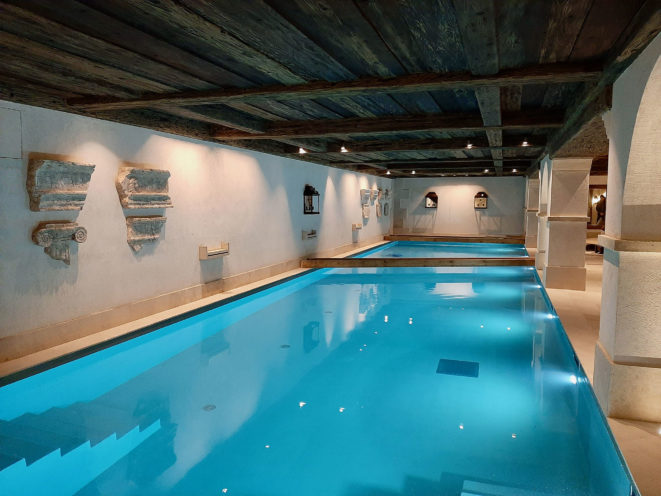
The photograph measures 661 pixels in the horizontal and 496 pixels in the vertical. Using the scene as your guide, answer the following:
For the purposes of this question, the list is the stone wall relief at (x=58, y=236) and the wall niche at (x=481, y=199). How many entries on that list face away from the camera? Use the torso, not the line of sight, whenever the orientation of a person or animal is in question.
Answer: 0

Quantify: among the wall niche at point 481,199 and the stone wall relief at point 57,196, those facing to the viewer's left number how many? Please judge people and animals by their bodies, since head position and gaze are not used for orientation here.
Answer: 0

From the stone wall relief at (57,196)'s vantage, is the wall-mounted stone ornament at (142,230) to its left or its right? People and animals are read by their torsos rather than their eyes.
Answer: on its left

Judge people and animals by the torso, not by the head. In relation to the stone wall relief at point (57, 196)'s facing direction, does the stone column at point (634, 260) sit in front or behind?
in front

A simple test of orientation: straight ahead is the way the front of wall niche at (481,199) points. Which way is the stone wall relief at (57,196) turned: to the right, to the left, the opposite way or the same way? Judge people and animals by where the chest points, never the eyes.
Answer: to the left

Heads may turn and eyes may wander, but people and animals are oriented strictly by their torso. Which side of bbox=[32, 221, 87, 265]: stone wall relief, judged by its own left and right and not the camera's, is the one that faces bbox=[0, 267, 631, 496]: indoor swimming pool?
front

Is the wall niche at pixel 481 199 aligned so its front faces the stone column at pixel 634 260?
yes

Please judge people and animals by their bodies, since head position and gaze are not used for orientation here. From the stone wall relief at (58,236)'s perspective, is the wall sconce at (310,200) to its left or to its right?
on its left

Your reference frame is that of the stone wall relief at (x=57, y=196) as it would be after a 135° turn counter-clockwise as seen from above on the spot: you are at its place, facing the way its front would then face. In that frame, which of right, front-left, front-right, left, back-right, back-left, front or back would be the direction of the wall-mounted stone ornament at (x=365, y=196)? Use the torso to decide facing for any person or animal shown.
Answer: front-right

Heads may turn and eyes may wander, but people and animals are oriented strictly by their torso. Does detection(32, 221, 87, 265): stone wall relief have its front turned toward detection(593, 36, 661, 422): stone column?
yes

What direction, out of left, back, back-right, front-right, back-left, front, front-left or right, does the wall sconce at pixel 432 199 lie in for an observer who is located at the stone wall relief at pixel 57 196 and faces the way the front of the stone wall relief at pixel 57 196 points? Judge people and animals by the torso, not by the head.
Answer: left

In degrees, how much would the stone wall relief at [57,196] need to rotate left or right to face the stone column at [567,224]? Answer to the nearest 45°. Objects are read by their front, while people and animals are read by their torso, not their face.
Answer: approximately 45° to its left

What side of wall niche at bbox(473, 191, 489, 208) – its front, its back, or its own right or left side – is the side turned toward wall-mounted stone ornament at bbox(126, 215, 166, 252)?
front

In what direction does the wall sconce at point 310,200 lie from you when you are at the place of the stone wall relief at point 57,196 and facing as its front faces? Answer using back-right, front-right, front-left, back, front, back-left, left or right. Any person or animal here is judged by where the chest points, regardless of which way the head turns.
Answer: left

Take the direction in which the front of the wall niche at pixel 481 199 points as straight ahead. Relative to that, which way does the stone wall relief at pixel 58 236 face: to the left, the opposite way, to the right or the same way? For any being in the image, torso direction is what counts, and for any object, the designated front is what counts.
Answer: to the left

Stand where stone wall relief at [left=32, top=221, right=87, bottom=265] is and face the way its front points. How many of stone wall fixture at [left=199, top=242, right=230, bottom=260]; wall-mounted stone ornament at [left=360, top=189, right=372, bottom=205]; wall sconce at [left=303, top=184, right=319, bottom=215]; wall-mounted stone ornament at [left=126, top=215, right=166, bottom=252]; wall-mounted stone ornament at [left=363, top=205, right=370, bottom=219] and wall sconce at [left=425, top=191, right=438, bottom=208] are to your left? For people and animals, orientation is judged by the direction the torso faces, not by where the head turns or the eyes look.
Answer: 6

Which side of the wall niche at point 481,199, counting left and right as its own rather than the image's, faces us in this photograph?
front
